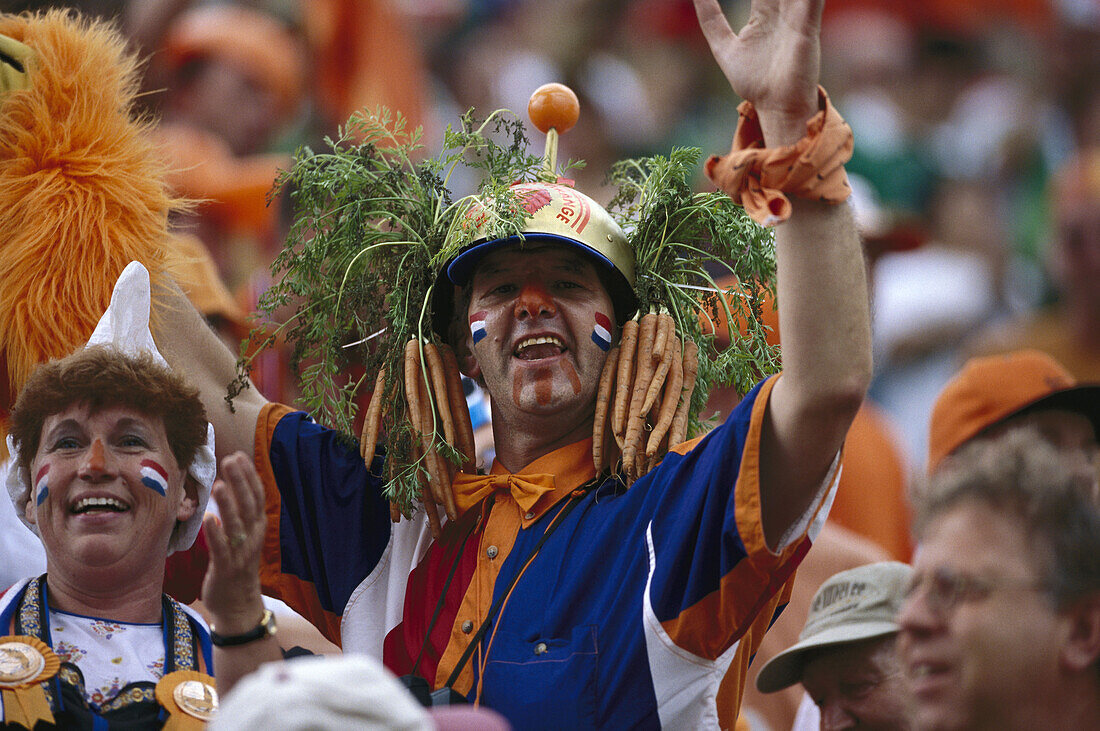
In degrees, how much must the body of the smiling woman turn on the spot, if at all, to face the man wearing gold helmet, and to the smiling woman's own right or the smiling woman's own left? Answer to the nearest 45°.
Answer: approximately 90° to the smiling woman's own left

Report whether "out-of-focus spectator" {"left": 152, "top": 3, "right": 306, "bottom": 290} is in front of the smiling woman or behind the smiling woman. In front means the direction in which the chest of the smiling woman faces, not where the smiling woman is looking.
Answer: behind

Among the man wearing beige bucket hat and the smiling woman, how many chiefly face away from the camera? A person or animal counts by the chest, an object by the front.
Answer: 0

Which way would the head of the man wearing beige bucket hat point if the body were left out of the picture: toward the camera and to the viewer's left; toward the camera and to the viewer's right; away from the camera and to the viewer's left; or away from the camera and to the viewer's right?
toward the camera and to the viewer's left

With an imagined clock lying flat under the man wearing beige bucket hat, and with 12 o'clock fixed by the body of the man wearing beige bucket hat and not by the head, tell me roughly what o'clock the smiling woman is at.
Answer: The smiling woman is roughly at 1 o'clock from the man wearing beige bucket hat.

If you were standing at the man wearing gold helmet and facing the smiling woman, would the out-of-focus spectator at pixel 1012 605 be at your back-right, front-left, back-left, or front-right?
back-left

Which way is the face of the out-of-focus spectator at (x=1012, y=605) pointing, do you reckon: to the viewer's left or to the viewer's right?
to the viewer's left

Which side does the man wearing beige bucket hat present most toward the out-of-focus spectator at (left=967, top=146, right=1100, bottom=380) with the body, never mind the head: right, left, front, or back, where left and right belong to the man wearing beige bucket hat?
back

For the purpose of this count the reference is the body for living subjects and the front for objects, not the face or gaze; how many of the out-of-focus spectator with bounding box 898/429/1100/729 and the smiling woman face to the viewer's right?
0

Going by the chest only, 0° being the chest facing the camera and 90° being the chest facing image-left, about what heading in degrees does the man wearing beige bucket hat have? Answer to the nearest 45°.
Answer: approximately 45°
